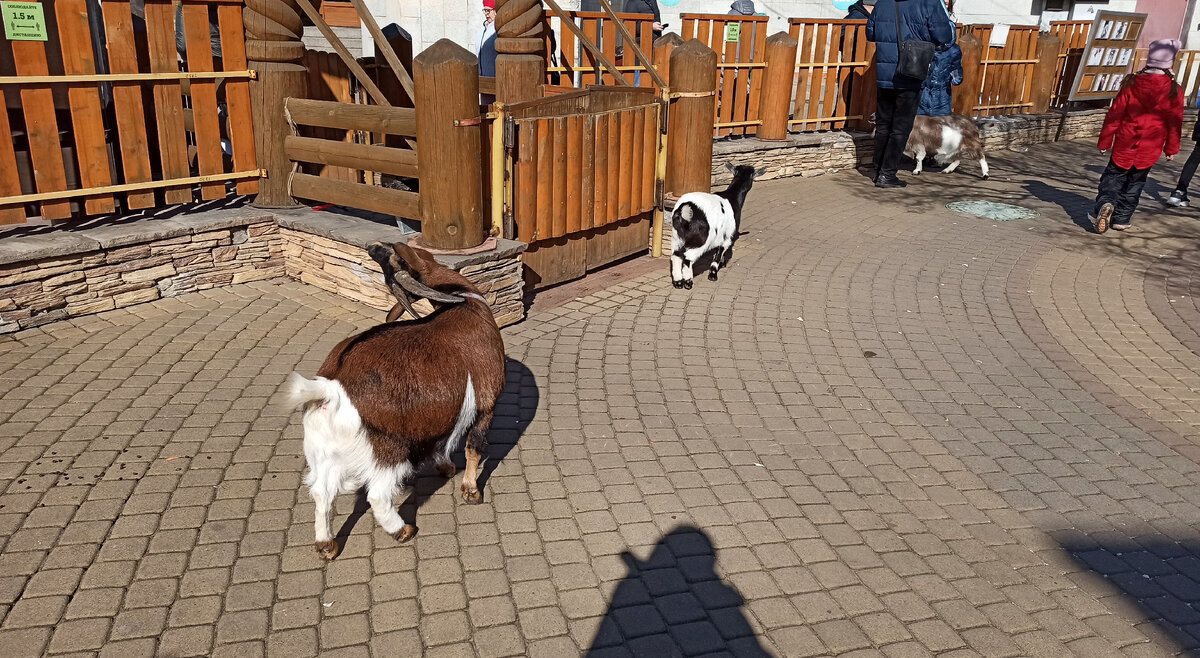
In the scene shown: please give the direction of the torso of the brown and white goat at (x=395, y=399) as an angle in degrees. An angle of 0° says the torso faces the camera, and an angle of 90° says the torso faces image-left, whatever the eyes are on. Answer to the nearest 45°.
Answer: approximately 225°

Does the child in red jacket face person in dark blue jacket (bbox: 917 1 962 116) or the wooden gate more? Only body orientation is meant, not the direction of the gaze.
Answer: the person in dark blue jacket

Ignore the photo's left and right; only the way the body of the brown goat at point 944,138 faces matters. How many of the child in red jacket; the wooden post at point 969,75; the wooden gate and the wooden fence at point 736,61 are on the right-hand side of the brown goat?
1

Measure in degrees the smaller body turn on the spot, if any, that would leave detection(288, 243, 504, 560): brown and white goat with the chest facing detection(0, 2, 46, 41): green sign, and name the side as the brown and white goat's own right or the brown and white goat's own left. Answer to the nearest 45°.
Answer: approximately 90° to the brown and white goat's own left

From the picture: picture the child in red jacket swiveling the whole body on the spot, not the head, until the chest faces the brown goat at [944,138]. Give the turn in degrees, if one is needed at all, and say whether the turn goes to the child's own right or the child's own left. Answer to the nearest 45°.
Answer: approximately 45° to the child's own left

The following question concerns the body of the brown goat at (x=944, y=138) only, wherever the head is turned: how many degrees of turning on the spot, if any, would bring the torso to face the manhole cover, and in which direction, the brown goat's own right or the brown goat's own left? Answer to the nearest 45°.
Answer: approximately 90° to the brown goat's own left

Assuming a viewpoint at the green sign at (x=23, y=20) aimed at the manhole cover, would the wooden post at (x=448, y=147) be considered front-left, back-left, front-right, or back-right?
front-right

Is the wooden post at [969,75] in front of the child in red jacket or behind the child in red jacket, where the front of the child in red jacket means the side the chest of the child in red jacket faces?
in front

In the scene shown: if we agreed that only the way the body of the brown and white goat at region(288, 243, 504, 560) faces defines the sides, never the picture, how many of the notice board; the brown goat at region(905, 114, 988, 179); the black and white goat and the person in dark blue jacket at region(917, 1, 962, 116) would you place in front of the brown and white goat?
4

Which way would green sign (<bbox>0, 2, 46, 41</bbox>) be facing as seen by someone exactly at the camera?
facing the viewer

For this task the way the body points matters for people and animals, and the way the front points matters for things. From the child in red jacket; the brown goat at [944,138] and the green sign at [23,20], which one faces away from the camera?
the child in red jacket

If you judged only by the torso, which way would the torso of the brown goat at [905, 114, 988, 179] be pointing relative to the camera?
to the viewer's left

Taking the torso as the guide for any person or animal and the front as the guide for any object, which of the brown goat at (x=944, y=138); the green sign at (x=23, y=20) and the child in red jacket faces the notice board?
the child in red jacket

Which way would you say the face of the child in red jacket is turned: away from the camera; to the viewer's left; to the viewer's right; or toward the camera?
away from the camera

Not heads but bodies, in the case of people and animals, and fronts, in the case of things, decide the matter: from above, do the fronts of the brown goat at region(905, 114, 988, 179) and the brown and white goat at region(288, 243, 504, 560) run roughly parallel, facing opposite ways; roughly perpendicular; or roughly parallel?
roughly perpendicular

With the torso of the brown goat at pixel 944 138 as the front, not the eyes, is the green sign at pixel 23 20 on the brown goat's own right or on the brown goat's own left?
on the brown goat's own left

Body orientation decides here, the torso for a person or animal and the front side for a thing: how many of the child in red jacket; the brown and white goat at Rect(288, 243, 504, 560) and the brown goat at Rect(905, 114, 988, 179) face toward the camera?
0
